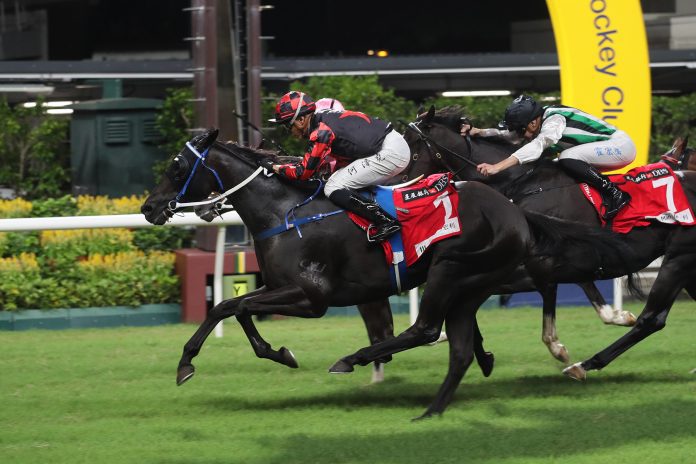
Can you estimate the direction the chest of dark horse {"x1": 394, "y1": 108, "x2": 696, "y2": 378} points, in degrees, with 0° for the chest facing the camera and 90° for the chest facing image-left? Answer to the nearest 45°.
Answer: approximately 90°

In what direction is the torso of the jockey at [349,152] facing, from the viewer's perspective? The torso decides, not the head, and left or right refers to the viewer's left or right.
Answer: facing to the left of the viewer

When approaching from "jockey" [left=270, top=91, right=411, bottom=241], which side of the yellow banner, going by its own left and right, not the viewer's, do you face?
front

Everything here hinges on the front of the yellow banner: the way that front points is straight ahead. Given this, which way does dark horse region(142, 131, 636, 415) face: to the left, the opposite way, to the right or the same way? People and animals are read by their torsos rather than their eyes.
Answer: to the right

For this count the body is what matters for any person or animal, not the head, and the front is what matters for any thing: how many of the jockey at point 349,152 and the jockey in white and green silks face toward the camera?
0

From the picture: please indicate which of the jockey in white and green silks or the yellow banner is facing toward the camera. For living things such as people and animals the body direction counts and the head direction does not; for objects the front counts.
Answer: the yellow banner

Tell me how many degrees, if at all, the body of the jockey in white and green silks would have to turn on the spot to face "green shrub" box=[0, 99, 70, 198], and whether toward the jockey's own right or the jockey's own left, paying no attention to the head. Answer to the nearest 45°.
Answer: approximately 45° to the jockey's own right

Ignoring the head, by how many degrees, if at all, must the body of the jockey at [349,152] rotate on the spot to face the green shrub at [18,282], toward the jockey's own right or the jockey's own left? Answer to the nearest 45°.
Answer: approximately 45° to the jockey's own right

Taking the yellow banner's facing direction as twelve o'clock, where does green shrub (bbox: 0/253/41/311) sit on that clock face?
The green shrub is roughly at 2 o'clock from the yellow banner.

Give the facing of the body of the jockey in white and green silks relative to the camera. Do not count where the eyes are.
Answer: to the viewer's left

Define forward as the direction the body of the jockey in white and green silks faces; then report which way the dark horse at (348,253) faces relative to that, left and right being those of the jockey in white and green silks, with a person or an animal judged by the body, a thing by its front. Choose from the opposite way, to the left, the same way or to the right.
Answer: the same way

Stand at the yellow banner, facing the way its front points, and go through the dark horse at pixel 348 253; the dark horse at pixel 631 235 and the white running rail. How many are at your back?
0

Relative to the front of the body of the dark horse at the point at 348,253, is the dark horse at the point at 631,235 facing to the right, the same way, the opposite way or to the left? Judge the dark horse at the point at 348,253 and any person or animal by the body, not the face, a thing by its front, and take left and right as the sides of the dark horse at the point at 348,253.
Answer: the same way

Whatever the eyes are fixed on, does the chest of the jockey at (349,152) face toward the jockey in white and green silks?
no

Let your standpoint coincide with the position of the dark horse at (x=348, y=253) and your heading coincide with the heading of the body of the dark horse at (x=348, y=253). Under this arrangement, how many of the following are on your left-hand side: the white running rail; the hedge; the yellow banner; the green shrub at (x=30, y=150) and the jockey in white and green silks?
0

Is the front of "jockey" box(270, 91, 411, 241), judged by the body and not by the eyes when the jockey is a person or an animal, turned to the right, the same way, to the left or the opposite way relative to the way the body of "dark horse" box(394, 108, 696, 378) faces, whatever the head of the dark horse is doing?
the same way

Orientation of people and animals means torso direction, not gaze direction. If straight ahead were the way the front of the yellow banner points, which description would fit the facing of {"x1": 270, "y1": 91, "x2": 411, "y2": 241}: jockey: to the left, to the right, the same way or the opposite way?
to the right

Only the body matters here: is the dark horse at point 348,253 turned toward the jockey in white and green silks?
no

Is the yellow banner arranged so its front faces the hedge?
no

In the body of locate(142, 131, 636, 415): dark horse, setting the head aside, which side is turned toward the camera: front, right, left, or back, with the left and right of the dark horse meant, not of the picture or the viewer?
left
